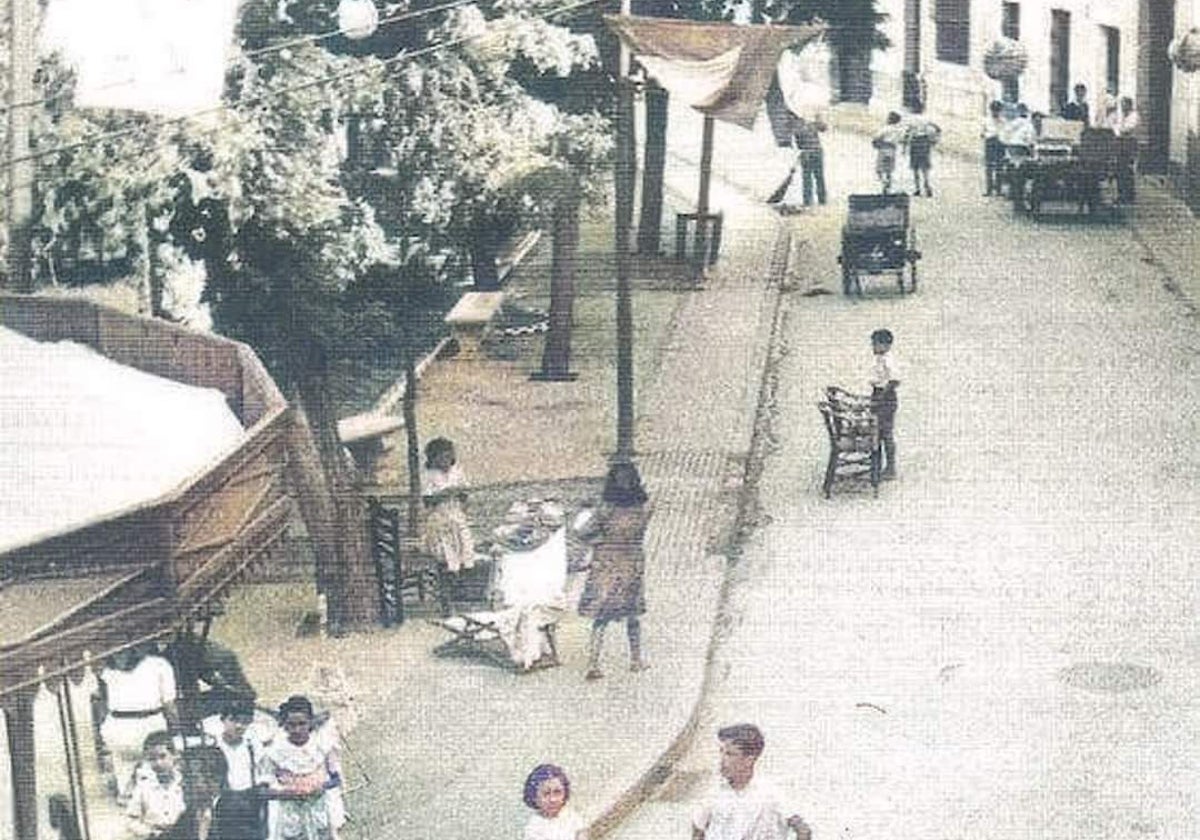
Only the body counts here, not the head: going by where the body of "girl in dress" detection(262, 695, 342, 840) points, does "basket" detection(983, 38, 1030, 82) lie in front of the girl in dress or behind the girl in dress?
behind

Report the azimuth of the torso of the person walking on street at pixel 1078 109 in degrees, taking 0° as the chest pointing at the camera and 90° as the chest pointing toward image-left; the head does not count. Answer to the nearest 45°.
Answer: approximately 0°

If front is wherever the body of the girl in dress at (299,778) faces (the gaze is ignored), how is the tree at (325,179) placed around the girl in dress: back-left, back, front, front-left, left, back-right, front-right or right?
back

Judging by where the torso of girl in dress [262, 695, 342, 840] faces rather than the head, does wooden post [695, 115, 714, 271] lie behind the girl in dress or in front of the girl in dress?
behind

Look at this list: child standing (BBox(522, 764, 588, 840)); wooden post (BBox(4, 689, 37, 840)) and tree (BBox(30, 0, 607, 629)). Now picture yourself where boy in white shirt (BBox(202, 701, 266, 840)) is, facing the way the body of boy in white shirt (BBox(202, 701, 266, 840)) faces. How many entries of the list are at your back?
1

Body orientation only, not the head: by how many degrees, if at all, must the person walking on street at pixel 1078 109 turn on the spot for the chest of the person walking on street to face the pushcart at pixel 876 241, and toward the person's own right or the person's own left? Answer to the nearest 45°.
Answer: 0° — they already face it

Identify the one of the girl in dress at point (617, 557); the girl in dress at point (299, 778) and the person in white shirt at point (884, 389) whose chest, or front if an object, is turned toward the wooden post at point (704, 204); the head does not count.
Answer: the girl in dress at point (617, 557)

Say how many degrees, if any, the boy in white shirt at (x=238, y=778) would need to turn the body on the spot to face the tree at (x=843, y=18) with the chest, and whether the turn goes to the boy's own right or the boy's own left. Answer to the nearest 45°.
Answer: approximately 135° to the boy's own left

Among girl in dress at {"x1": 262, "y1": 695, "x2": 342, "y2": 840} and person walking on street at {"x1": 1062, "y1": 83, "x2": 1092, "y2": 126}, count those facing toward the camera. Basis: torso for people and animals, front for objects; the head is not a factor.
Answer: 2

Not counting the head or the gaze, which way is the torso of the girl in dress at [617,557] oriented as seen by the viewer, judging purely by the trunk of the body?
away from the camera

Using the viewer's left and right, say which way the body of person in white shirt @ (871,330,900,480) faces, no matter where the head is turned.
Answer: facing the viewer and to the left of the viewer

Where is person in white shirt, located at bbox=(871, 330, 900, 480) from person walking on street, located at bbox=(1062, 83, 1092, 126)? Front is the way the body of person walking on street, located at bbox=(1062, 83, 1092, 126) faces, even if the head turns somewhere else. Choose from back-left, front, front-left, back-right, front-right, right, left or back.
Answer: front

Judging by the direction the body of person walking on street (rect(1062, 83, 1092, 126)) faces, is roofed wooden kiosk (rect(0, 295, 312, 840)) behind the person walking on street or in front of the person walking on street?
in front

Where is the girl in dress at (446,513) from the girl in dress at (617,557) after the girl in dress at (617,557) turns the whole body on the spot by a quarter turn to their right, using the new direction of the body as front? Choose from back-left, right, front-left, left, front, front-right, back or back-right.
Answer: back-left

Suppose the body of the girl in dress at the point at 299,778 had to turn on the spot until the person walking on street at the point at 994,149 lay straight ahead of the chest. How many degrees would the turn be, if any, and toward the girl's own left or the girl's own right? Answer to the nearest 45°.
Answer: approximately 135° to the girl's own left

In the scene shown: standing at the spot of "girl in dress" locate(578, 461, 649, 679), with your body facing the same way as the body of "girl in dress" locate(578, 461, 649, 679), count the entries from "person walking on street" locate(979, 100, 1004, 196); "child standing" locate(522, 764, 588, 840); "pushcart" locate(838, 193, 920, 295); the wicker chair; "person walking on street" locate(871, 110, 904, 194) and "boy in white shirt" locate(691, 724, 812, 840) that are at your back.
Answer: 2
